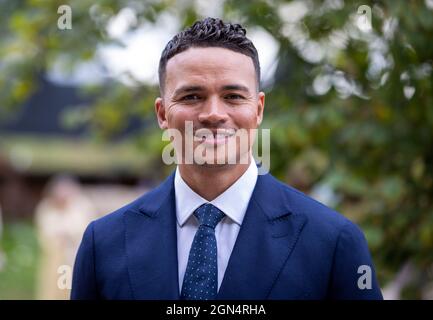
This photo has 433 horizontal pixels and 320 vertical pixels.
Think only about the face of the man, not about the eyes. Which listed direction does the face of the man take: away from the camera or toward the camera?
toward the camera

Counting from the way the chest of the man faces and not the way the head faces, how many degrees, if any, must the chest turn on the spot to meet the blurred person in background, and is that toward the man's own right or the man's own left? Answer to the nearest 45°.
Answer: approximately 180°

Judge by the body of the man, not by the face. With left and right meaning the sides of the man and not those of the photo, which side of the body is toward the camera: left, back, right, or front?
front
